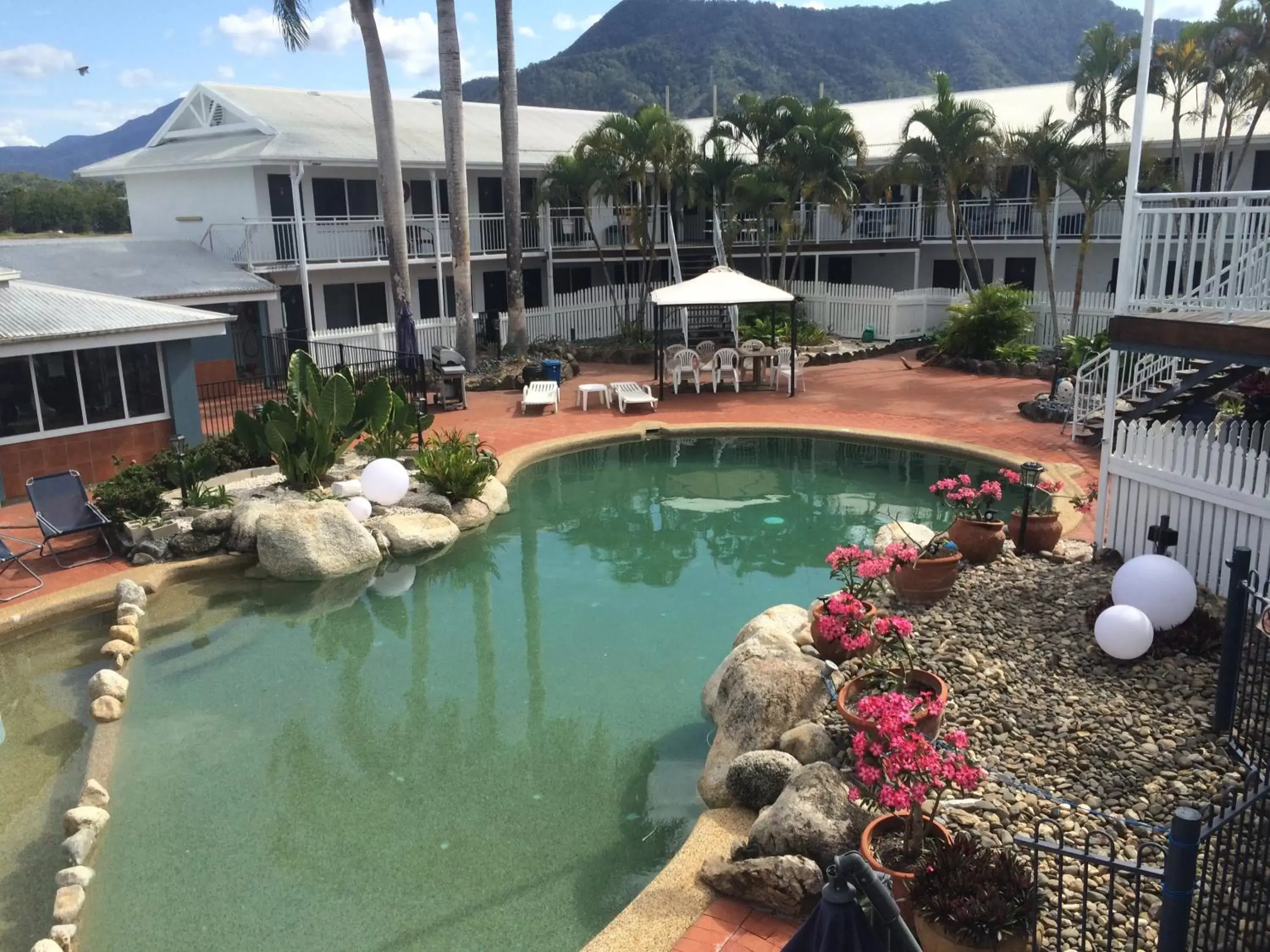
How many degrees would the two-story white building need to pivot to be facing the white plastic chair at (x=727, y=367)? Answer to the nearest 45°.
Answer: approximately 45° to its left

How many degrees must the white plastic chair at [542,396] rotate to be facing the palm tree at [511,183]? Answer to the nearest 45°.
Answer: approximately 180°

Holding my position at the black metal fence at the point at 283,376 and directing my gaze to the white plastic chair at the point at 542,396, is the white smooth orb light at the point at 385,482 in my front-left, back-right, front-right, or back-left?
front-right

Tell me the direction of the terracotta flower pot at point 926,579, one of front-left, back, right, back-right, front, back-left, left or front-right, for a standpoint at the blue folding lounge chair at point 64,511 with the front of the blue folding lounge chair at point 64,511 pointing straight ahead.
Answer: front

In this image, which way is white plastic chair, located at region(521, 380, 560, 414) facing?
toward the camera

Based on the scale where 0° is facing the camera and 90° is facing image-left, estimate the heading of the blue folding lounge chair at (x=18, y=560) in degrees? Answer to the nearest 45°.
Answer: approximately 315°

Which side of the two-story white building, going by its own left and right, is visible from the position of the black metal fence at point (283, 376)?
front

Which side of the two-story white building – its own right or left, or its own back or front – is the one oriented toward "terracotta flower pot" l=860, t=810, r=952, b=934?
front

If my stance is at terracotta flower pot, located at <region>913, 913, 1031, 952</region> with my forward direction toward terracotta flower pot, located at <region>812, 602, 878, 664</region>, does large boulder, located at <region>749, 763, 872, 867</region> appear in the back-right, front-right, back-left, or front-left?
front-left

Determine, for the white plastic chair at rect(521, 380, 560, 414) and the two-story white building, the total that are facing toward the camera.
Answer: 2

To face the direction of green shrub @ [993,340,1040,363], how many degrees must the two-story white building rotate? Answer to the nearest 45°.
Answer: approximately 90° to its left

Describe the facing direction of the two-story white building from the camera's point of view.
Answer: facing the viewer

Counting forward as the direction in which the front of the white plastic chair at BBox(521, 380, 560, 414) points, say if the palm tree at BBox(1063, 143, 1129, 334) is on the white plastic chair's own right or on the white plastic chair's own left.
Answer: on the white plastic chair's own left

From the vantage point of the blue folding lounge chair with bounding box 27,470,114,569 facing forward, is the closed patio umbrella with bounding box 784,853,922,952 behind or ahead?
ahead

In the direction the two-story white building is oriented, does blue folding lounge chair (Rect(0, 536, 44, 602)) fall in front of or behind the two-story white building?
in front

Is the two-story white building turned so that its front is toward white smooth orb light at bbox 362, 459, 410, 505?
yes

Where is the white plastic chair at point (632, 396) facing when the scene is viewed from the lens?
facing the viewer and to the right of the viewer

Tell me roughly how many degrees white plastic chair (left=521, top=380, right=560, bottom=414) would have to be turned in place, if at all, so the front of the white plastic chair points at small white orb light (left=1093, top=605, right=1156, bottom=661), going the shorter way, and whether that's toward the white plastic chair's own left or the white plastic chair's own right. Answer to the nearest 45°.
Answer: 0° — it already faces it

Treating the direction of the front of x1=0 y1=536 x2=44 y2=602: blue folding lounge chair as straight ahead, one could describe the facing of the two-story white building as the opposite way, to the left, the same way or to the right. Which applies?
to the right
